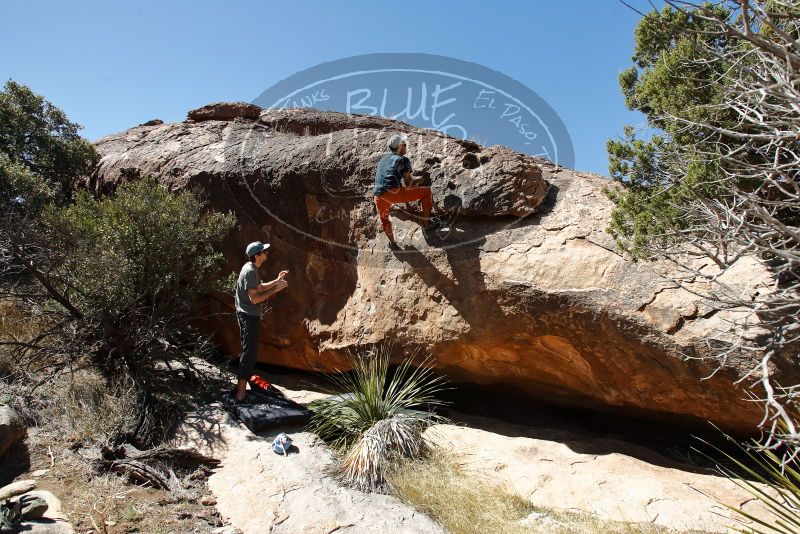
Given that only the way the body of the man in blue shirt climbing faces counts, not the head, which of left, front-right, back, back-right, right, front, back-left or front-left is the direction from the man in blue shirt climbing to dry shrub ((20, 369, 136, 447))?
back-left

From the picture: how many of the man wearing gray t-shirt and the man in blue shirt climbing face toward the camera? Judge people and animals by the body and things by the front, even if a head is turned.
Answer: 0

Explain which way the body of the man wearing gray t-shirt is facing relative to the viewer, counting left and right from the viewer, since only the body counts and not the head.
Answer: facing to the right of the viewer

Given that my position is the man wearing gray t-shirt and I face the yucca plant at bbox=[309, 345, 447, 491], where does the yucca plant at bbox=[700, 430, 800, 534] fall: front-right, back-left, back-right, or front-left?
front-left

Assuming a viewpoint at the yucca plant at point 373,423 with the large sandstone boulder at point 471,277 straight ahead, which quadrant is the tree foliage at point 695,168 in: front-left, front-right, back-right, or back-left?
front-right

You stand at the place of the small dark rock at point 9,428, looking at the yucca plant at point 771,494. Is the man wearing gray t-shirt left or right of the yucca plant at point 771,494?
left

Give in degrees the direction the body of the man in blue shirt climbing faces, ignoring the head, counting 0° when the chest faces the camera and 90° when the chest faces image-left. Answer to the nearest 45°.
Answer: approximately 225°

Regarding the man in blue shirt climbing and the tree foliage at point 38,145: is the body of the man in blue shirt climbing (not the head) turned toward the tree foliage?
no

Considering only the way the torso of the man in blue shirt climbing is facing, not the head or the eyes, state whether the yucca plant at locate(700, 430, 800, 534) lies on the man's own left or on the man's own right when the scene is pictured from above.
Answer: on the man's own right

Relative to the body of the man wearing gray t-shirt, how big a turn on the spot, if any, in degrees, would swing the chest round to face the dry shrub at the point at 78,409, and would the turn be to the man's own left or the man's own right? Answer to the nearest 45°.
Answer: approximately 180°

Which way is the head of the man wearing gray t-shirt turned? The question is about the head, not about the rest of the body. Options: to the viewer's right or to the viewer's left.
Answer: to the viewer's right

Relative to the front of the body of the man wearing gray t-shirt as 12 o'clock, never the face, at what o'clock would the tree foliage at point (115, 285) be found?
The tree foliage is roughly at 7 o'clock from the man wearing gray t-shirt.

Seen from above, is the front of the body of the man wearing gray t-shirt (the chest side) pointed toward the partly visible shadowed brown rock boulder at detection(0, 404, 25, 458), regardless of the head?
no
